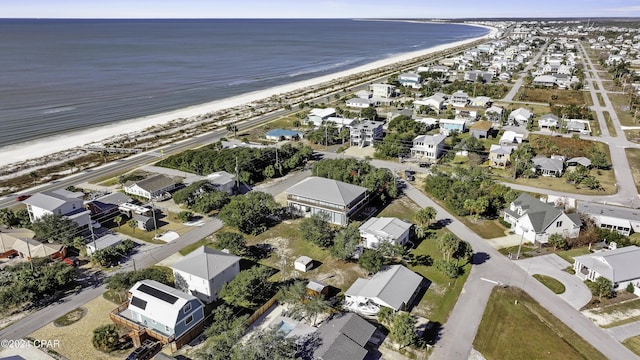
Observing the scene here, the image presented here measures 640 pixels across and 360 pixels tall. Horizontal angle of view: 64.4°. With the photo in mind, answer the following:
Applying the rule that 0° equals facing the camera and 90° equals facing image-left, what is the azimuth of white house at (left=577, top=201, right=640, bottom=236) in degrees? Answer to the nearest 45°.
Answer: approximately 45°

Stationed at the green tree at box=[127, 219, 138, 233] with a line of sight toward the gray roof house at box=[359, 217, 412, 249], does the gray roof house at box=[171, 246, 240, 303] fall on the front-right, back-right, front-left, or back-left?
front-right

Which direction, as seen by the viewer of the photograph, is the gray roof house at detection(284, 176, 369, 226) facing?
facing the viewer and to the left of the viewer

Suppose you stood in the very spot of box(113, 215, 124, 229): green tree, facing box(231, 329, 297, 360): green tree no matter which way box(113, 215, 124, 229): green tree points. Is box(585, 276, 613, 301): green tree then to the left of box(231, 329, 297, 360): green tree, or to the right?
left

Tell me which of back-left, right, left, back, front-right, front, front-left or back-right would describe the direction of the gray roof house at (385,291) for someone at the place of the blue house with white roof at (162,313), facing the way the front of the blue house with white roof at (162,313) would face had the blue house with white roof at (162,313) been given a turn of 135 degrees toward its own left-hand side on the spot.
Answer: front

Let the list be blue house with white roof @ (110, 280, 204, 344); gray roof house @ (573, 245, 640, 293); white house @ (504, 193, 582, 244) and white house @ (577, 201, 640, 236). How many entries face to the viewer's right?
0

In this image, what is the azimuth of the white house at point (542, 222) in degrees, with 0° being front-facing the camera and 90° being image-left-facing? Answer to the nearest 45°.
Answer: approximately 45°

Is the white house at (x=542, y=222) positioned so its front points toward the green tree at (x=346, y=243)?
yes

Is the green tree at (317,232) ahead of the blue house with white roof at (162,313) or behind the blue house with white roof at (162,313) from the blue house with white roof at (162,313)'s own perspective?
behind

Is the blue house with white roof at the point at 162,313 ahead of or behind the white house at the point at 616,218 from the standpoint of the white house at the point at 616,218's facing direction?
ahead

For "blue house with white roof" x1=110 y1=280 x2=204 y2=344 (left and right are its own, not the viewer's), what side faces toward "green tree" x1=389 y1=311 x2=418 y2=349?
left

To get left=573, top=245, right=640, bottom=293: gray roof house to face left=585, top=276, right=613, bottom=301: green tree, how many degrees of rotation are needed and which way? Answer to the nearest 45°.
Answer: approximately 45° to its left

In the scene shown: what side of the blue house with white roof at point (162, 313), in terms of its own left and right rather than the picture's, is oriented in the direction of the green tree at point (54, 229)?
right

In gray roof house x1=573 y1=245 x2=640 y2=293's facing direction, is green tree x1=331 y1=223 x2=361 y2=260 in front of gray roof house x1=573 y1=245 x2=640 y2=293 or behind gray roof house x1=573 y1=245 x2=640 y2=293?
in front

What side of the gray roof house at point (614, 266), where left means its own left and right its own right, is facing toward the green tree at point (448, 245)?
front
